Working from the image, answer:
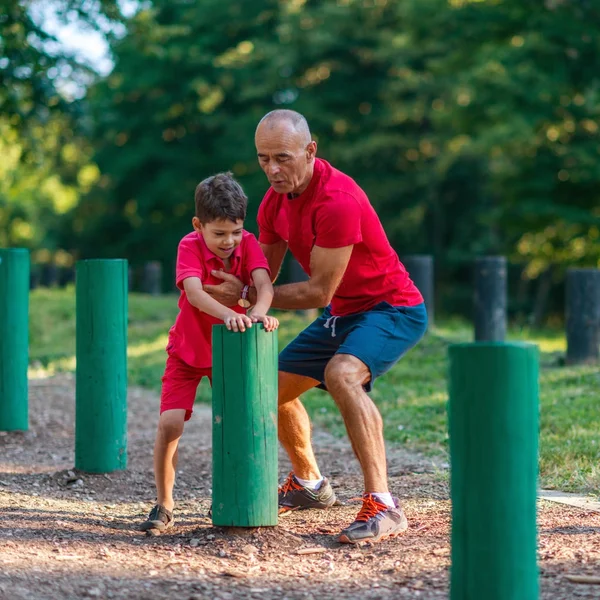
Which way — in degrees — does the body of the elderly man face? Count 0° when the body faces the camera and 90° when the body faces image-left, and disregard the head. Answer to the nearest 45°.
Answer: approximately 45°

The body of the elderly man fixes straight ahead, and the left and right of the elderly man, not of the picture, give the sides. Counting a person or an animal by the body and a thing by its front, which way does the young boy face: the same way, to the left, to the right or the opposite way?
to the left

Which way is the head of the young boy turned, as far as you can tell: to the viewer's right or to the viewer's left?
to the viewer's right

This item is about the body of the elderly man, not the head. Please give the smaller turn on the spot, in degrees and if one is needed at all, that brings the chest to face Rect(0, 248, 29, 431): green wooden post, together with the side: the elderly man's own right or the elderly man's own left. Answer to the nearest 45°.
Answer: approximately 90° to the elderly man's own right

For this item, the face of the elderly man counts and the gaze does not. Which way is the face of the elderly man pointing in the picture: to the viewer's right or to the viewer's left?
to the viewer's left

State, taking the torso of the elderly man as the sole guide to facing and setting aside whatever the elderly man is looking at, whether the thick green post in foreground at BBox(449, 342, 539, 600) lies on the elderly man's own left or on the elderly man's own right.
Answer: on the elderly man's own left
